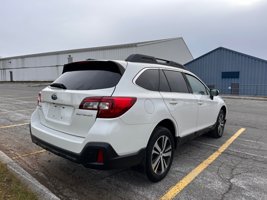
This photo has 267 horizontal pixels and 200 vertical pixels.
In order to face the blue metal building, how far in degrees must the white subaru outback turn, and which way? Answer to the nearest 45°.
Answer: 0° — it already faces it

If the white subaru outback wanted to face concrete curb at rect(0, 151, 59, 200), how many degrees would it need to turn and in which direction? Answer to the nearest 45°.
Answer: approximately 135° to its left

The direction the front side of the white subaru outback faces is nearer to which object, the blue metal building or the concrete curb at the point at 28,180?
the blue metal building

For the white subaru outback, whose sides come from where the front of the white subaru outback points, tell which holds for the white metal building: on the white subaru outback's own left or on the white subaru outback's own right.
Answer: on the white subaru outback's own left

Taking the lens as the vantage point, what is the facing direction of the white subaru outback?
facing away from the viewer and to the right of the viewer

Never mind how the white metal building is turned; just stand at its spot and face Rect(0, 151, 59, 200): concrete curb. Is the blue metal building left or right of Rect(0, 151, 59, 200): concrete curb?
left
